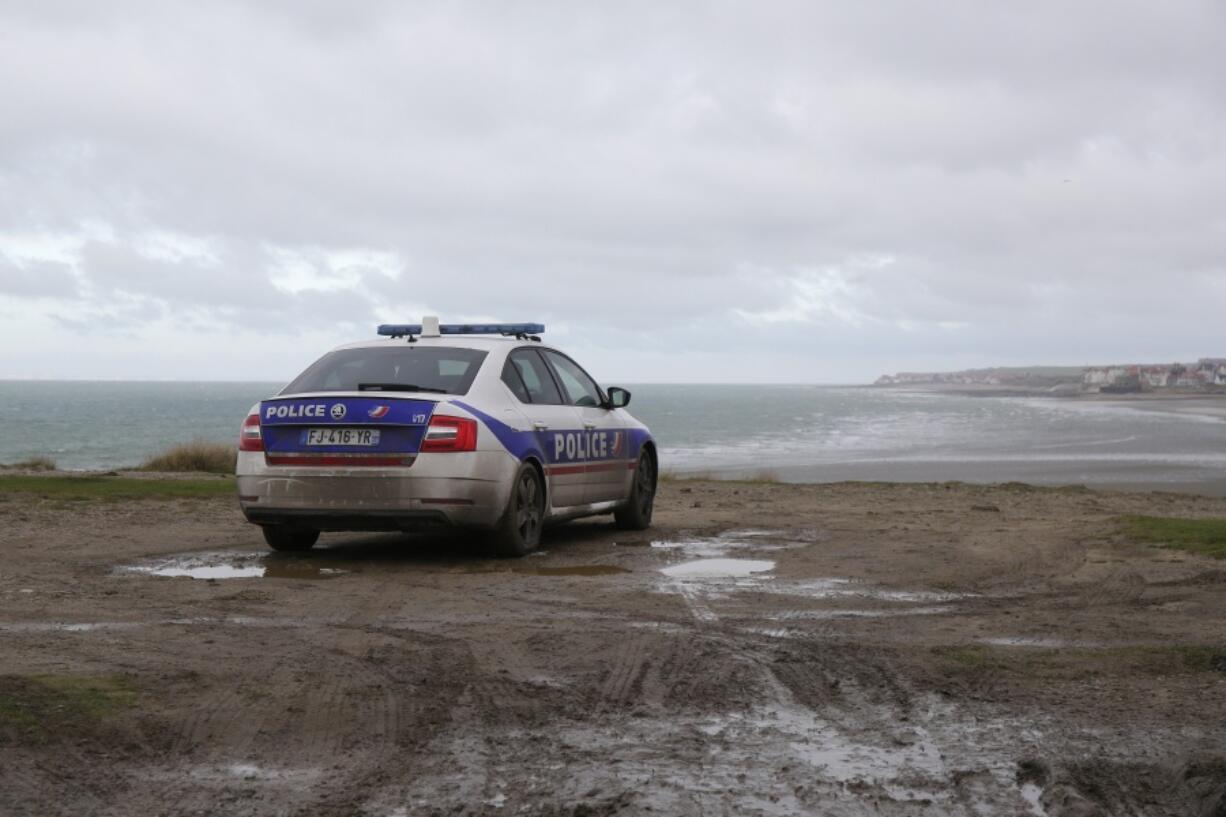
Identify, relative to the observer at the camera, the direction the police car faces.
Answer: facing away from the viewer and to the right of the viewer
